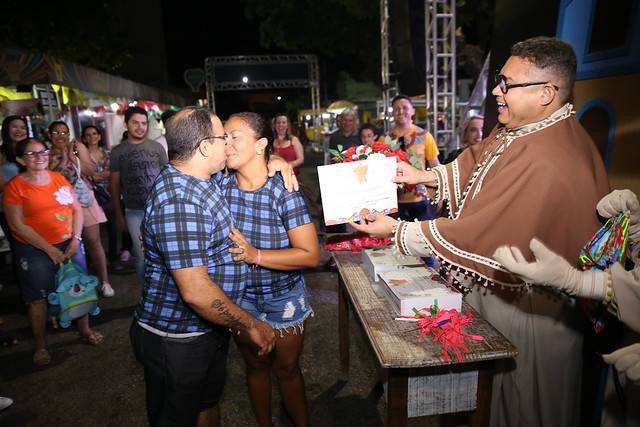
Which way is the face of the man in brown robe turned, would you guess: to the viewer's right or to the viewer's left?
to the viewer's left

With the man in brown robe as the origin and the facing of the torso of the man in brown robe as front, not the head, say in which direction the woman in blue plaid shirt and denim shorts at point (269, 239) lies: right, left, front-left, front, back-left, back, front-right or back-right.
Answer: front

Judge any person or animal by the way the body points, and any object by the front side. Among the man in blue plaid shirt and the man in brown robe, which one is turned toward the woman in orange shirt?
the man in brown robe

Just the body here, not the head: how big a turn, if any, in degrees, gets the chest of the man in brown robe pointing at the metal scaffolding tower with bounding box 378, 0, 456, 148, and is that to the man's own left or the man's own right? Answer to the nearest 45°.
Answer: approximately 90° to the man's own right

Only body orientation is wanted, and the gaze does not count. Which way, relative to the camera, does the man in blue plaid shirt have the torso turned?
to the viewer's right

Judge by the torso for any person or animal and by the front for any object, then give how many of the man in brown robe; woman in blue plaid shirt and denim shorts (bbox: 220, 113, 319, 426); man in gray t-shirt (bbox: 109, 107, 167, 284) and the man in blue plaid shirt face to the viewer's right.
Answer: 1

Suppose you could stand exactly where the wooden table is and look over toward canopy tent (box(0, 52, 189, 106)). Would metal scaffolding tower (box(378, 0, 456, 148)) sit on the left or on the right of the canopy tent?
right

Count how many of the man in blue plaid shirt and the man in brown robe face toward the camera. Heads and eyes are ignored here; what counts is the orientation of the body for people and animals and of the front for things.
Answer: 0

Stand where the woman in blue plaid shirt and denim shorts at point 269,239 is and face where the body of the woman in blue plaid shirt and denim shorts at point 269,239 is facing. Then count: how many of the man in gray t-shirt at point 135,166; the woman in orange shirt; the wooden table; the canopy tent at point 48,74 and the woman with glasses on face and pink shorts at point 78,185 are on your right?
4

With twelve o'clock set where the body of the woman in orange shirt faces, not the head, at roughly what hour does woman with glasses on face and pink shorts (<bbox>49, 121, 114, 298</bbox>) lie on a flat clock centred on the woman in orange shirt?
The woman with glasses on face and pink shorts is roughly at 8 o'clock from the woman in orange shirt.

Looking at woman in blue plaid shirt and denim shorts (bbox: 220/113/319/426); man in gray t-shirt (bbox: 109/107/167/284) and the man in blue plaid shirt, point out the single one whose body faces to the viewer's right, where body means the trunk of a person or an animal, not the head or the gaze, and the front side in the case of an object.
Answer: the man in blue plaid shirt

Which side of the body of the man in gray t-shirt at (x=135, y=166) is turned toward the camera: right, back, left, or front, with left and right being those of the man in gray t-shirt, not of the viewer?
front

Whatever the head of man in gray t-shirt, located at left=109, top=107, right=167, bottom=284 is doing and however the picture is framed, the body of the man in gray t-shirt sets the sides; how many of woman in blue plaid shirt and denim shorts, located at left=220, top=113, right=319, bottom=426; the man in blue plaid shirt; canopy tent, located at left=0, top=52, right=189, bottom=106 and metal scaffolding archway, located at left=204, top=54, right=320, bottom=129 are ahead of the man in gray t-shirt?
2

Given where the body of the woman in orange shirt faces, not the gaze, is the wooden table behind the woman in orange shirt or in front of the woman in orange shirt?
in front

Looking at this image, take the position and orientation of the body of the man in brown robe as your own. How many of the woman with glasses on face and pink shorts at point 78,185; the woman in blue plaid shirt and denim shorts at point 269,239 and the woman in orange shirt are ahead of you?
3

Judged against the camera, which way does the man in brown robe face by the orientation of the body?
to the viewer's left

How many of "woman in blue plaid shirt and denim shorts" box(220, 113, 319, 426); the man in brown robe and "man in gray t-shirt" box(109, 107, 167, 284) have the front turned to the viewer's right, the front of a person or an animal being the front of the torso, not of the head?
0
